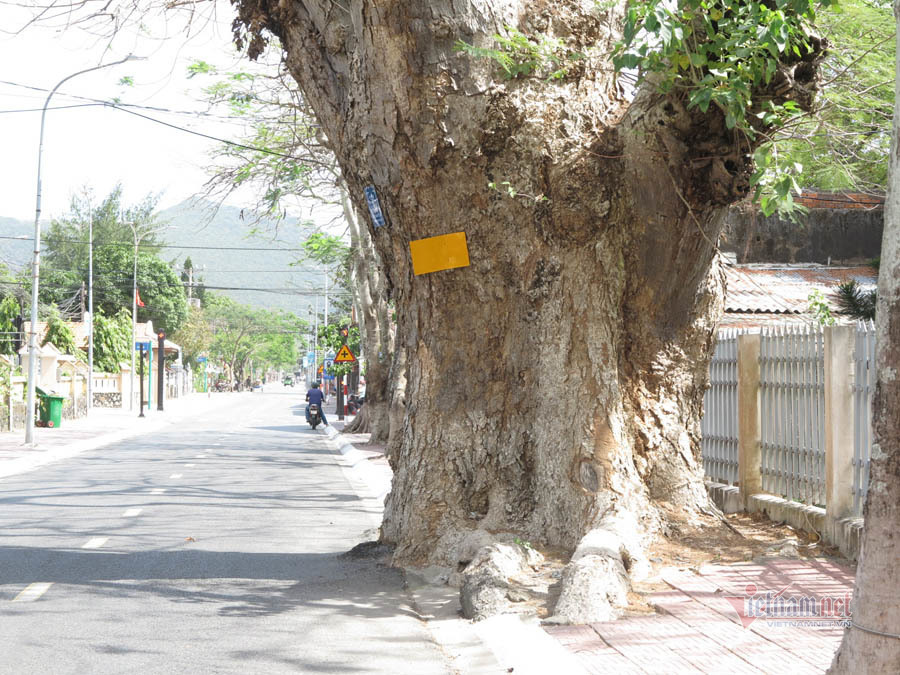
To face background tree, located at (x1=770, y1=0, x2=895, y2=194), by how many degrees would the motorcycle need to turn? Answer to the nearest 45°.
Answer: approximately 180°

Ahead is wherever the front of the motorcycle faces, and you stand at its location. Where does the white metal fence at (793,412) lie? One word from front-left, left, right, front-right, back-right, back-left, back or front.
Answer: back

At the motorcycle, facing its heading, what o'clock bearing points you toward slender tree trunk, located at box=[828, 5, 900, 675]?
The slender tree trunk is roughly at 6 o'clock from the motorcycle.

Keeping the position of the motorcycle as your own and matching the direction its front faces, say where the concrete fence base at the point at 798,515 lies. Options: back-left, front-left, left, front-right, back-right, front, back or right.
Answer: back

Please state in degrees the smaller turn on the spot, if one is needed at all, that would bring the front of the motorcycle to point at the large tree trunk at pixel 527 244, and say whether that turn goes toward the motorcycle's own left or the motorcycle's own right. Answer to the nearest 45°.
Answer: approximately 180°

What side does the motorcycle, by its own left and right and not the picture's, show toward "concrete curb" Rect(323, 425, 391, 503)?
back

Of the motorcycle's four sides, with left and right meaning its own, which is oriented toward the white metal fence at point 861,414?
back

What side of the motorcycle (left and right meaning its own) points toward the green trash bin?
left

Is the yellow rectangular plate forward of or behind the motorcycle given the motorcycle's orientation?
behind

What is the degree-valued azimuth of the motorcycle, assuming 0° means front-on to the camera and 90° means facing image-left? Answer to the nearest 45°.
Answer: approximately 180°
